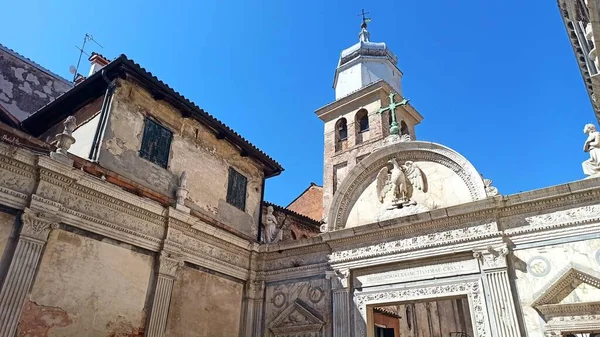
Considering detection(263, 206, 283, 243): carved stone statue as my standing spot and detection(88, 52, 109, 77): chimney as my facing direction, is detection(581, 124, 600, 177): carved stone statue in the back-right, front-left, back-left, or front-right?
back-left

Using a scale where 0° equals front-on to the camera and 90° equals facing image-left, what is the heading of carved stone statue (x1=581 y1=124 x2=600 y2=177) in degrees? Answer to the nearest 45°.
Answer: approximately 90°

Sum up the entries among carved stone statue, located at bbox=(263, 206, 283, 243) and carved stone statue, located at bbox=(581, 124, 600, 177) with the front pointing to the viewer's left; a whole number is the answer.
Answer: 1

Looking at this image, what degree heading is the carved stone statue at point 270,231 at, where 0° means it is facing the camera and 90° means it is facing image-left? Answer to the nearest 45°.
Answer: approximately 315°

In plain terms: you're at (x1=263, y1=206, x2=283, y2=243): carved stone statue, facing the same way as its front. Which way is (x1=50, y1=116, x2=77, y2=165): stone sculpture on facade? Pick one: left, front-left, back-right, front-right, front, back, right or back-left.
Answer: right

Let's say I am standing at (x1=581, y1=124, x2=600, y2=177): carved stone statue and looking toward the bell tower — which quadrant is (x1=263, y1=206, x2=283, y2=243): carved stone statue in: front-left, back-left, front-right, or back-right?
front-left

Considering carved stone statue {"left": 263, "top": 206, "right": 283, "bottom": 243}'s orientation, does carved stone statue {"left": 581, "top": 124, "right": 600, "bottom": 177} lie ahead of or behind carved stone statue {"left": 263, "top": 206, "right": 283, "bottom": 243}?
ahead

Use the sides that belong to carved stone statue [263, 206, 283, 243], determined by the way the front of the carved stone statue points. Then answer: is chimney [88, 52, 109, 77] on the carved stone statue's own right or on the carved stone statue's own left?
on the carved stone statue's own right
